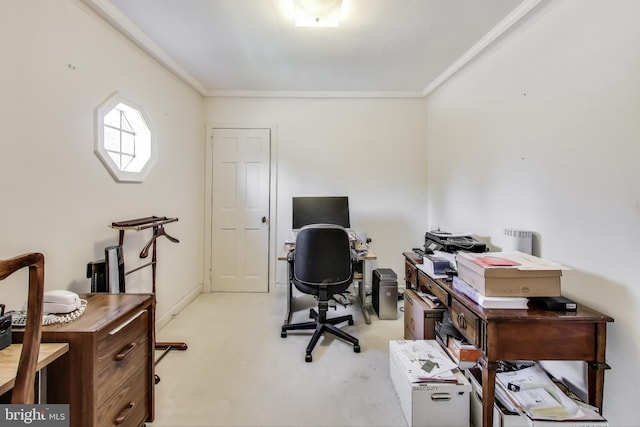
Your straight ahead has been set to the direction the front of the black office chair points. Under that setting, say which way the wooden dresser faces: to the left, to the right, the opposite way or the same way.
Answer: to the right

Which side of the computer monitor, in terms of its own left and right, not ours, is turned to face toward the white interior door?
right

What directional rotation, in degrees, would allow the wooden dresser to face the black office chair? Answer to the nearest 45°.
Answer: approximately 45° to its left

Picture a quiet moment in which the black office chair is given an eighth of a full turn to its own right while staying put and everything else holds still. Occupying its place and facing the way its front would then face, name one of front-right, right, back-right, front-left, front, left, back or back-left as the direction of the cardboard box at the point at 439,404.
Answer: right

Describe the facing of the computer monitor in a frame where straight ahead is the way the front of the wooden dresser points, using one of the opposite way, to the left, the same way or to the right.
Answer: to the right

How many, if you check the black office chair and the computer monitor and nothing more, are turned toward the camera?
1

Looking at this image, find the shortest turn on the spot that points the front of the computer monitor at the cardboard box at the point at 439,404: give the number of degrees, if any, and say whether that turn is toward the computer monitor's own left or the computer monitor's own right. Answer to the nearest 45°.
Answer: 0° — it already faces it

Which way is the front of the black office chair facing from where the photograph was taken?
facing away from the viewer

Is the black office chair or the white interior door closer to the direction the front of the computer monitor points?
the black office chair

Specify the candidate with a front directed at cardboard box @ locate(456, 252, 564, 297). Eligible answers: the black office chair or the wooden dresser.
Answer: the wooden dresser

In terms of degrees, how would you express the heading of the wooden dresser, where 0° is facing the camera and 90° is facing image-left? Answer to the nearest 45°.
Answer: approximately 315°

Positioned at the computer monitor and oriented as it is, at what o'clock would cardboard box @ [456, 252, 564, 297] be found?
The cardboard box is roughly at 11 o'clock from the computer monitor.

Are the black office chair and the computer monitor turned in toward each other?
yes

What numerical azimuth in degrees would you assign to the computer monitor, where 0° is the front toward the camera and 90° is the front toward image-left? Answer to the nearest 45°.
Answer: approximately 0°

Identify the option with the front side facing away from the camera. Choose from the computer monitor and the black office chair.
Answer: the black office chair
